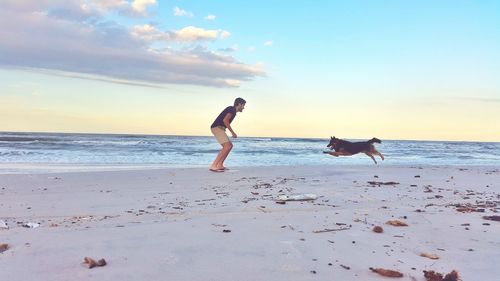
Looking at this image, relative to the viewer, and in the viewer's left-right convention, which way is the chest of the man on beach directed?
facing to the right of the viewer
